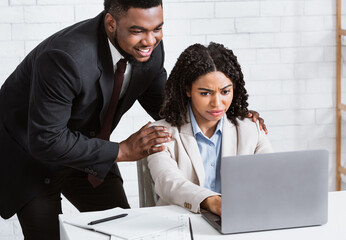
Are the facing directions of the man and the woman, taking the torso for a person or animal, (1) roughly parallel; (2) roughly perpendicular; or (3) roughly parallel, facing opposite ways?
roughly parallel

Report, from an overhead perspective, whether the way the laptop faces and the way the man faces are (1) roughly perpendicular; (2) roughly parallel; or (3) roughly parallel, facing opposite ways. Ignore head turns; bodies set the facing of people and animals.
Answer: roughly parallel, facing opposite ways

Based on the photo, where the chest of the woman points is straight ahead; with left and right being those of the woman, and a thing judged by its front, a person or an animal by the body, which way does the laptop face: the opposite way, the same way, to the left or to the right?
the opposite way

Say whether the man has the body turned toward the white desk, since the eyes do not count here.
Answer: yes

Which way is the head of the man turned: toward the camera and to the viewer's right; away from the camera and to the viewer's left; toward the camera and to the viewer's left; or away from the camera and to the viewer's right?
toward the camera and to the viewer's right

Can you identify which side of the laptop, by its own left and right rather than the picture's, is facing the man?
front

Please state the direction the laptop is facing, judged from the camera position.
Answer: facing away from the viewer and to the left of the viewer

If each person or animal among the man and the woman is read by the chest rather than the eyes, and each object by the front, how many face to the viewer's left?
0

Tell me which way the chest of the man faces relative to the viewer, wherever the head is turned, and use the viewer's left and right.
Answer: facing the viewer and to the right of the viewer

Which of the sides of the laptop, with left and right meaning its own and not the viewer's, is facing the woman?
front
